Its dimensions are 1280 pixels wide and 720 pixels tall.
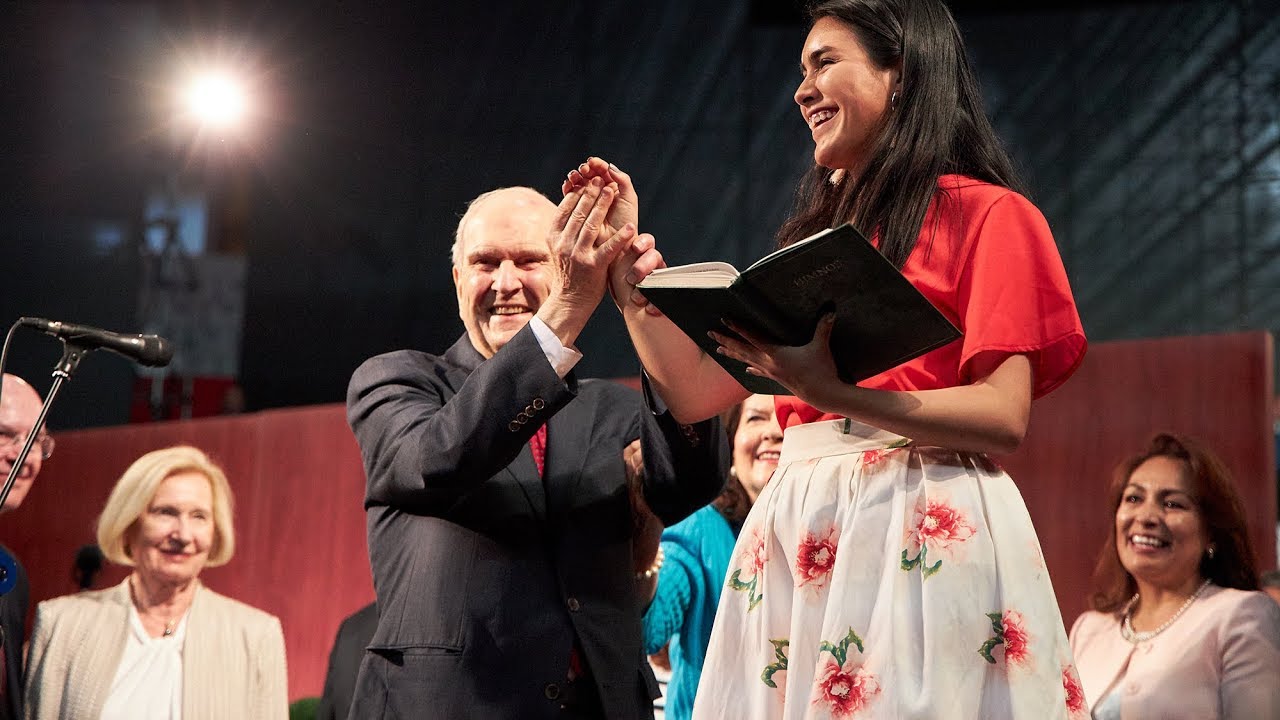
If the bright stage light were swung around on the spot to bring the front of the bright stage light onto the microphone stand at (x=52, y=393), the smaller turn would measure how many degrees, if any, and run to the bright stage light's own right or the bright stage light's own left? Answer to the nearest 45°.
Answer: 0° — it already faces it

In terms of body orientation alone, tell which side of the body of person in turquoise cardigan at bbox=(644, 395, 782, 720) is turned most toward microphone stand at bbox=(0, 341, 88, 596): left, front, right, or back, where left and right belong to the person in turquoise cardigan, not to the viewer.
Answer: right

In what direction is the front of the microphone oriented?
to the viewer's right

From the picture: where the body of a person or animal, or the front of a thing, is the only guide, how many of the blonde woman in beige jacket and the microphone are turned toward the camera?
1

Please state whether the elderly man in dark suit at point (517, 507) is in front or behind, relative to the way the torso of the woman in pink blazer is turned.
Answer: in front

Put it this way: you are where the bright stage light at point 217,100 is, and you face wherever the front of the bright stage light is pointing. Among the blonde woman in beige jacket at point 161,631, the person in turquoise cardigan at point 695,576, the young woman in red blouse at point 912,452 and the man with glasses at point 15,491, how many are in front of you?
4

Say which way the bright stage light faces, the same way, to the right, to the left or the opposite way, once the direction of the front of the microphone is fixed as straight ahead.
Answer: to the right

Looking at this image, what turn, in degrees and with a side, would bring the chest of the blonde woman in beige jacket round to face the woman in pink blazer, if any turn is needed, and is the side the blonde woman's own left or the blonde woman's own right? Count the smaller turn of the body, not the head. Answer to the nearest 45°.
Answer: approximately 45° to the blonde woman's own left

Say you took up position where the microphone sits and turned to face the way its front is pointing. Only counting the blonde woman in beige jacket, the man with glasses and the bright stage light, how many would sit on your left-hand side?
3
